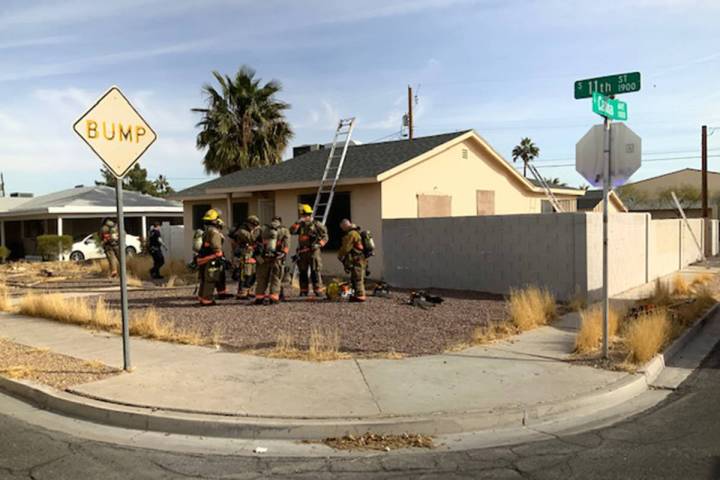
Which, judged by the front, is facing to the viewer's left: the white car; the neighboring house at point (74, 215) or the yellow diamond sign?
the white car

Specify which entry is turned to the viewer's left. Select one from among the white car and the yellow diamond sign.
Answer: the white car

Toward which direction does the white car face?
to the viewer's left

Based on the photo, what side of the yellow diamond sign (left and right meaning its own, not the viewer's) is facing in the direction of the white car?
back

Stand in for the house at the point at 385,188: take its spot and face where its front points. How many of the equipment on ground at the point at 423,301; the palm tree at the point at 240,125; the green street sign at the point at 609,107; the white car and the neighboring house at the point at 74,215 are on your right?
3

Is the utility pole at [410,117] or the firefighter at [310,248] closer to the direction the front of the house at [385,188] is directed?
the firefighter

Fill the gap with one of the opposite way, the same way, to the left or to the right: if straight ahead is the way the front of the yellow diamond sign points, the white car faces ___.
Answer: to the right

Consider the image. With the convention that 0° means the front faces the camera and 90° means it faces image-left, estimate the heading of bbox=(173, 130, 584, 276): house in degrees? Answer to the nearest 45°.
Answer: approximately 45°

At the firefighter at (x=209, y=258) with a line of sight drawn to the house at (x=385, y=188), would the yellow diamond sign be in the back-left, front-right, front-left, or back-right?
back-right

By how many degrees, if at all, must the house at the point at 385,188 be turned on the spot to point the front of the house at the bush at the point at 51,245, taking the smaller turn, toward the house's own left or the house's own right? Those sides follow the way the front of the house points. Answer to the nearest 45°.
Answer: approximately 90° to the house's own right

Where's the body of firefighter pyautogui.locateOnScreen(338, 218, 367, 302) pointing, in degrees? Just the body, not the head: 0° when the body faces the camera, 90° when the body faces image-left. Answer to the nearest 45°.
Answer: approximately 90°

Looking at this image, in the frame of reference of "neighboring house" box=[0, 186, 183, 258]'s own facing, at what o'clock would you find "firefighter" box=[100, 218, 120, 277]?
The firefighter is roughly at 12 o'clock from the neighboring house.
